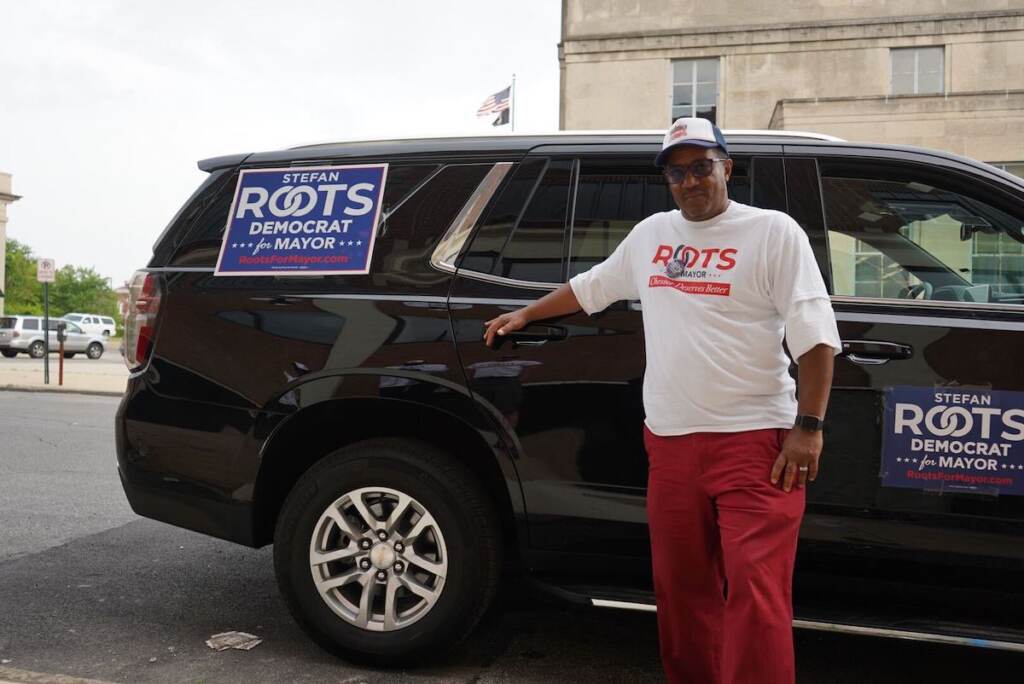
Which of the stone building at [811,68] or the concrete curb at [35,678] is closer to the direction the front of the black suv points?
the stone building

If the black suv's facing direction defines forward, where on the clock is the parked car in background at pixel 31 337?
The parked car in background is roughly at 8 o'clock from the black suv.

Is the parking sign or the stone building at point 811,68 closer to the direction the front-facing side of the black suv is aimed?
the stone building

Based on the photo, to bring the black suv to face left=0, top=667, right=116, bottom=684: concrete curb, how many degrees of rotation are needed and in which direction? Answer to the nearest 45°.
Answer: approximately 180°

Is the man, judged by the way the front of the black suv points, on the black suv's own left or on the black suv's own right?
on the black suv's own right

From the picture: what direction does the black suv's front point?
to the viewer's right

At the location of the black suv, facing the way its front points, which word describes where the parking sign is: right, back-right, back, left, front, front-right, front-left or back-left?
back-left

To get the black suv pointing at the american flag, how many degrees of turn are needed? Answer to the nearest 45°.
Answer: approximately 90° to its left

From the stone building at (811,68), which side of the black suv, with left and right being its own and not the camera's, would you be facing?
left
